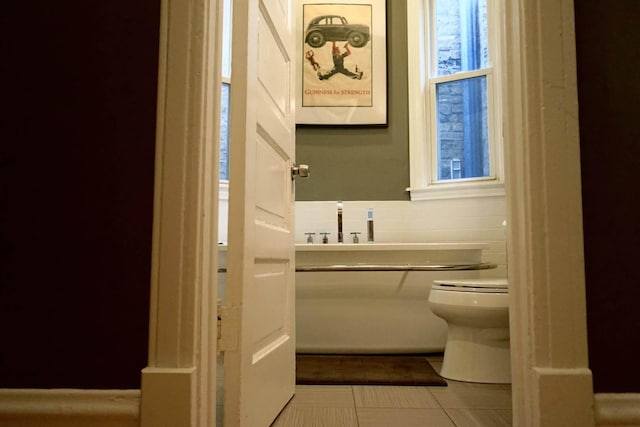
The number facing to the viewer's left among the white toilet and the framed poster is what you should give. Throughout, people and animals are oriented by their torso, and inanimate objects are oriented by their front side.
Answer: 1

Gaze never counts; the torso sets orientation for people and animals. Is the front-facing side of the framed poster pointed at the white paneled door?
yes

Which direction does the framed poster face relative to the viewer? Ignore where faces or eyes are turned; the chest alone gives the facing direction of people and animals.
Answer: toward the camera

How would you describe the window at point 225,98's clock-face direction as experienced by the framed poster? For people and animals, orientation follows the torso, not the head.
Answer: The window is roughly at 2 o'clock from the framed poster.

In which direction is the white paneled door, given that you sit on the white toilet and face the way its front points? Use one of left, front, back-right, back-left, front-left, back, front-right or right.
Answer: front-left

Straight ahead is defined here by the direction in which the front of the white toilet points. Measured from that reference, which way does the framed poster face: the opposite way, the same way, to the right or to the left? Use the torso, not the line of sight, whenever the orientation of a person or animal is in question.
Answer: to the left

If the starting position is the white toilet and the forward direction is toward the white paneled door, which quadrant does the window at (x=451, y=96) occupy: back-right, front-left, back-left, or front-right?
back-right

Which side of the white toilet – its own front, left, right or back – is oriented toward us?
left

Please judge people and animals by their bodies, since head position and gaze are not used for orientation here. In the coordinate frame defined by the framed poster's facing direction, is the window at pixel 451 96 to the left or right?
on its left

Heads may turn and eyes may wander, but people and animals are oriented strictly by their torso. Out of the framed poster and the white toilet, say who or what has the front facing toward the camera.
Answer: the framed poster
